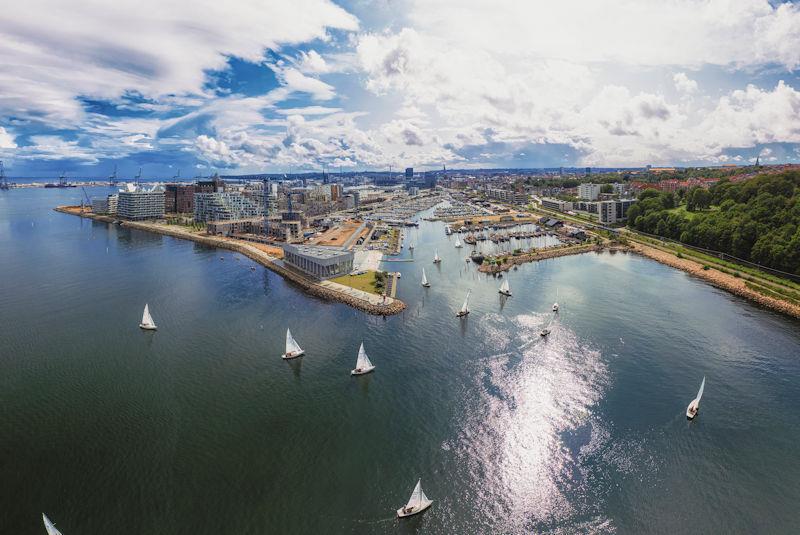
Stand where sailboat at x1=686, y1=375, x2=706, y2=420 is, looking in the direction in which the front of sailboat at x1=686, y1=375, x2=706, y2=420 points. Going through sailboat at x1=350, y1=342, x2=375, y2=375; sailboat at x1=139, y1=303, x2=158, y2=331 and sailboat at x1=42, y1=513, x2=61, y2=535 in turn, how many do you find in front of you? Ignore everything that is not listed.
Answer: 0

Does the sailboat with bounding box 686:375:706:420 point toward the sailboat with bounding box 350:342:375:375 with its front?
no

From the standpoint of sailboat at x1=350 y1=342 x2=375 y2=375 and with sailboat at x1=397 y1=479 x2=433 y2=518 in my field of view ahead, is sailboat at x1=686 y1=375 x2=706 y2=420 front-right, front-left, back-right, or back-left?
front-left

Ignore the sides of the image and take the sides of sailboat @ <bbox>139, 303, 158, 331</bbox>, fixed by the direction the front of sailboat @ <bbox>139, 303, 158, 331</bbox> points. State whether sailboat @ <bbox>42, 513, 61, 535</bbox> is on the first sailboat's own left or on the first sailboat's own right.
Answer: on the first sailboat's own right

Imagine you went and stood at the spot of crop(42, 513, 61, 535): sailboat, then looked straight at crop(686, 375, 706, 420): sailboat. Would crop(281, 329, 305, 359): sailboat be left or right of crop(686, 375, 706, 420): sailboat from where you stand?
left

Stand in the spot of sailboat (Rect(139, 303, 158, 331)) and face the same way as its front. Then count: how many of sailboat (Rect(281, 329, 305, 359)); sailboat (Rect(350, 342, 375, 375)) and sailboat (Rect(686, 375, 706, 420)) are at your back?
0
